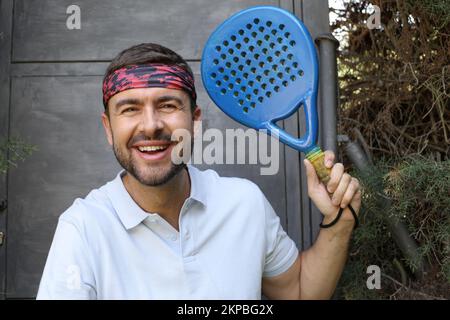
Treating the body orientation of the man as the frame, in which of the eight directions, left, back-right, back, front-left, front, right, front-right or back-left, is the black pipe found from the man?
back-left

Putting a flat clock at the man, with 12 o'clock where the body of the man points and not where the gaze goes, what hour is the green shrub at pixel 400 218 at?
The green shrub is roughly at 8 o'clock from the man.

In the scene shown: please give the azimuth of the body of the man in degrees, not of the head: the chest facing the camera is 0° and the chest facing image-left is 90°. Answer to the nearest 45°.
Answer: approximately 0°
